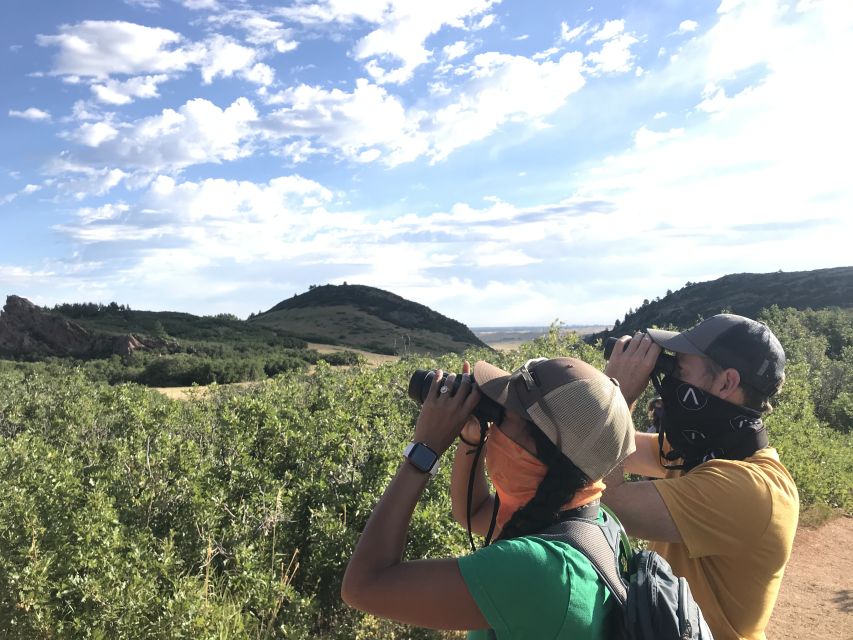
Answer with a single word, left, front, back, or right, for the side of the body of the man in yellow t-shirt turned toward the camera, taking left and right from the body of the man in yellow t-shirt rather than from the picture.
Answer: left

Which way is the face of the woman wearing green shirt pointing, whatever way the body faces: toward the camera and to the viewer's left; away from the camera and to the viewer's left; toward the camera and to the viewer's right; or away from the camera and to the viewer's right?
away from the camera and to the viewer's left

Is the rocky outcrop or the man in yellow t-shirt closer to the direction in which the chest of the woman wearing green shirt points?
the rocky outcrop

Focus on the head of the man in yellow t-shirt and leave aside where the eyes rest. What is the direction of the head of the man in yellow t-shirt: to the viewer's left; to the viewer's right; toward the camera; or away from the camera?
to the viewer's left

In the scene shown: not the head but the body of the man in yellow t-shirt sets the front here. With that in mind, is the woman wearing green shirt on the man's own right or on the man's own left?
on the man's own left

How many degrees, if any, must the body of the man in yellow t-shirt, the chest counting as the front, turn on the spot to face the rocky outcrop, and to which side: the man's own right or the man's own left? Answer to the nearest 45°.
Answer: approximately 45° to the man's own right

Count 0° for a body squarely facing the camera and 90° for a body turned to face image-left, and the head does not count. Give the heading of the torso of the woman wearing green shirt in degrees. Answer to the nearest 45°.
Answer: approximately 90°
